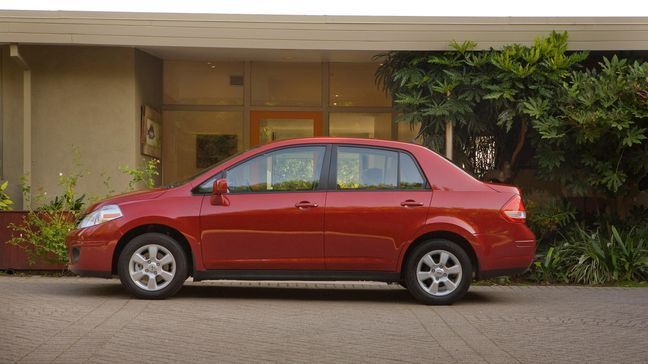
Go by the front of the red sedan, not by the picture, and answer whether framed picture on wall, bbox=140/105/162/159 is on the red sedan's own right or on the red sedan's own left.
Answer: on the red sedan's own right

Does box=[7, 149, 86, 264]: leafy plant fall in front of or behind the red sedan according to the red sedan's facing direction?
in front

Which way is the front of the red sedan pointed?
to the viewer's left

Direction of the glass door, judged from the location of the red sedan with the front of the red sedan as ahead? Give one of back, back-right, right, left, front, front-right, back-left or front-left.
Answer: right

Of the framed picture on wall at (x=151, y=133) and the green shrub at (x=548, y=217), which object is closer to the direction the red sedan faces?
the framed picture on wall

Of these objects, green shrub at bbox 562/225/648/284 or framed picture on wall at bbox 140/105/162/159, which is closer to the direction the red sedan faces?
the framed picture on wall

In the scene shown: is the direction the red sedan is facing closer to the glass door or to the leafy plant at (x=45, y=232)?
the leafy plant

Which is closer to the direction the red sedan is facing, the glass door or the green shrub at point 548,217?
the glass door

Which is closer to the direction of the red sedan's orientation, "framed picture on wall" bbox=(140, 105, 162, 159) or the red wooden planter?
the red wooden planter

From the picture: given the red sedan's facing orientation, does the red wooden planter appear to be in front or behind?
in front
